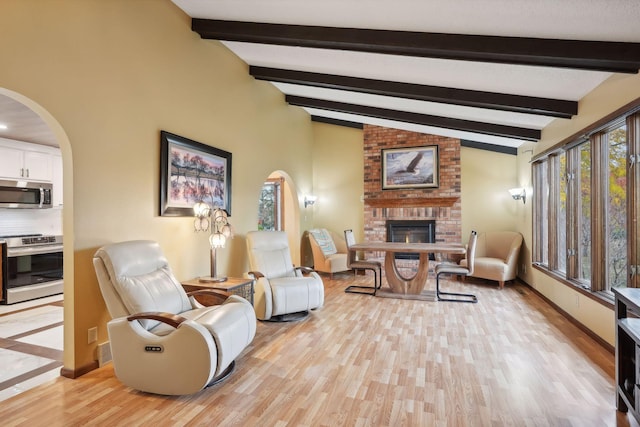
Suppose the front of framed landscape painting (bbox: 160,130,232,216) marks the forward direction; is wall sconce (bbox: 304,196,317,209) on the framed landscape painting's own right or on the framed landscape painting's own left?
on the framed landscape painting's own left

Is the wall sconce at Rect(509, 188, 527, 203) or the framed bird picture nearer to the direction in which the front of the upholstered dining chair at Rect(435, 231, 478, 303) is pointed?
the framed bird picture

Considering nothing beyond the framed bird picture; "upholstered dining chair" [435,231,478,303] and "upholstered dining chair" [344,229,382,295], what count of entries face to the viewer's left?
1

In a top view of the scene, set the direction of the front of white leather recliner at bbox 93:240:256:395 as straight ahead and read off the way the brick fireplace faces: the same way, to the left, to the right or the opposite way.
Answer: to the right

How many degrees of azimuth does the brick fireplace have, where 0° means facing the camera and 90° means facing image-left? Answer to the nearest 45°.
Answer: approximately 0°

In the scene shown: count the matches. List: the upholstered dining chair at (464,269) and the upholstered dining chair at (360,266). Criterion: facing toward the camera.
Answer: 0

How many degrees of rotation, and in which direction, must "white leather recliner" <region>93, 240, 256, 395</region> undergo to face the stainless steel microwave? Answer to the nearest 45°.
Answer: approximately 180°

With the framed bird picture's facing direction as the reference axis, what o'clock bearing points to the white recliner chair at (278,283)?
The white recliner chair is roughly at 1 o'clock from the framed bird picture.

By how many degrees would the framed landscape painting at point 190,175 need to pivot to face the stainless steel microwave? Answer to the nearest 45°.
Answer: approximately 180°

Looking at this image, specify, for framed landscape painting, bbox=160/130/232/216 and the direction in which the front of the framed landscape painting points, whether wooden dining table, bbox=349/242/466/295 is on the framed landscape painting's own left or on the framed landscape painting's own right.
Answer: on the framed landscape painting's own left

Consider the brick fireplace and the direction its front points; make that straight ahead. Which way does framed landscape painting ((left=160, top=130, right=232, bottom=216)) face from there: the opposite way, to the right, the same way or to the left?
to the left

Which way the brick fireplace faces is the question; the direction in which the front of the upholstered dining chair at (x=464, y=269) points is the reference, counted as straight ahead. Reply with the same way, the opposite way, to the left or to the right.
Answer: to the left

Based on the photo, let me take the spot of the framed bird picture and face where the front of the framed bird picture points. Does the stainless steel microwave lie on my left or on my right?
on my right
